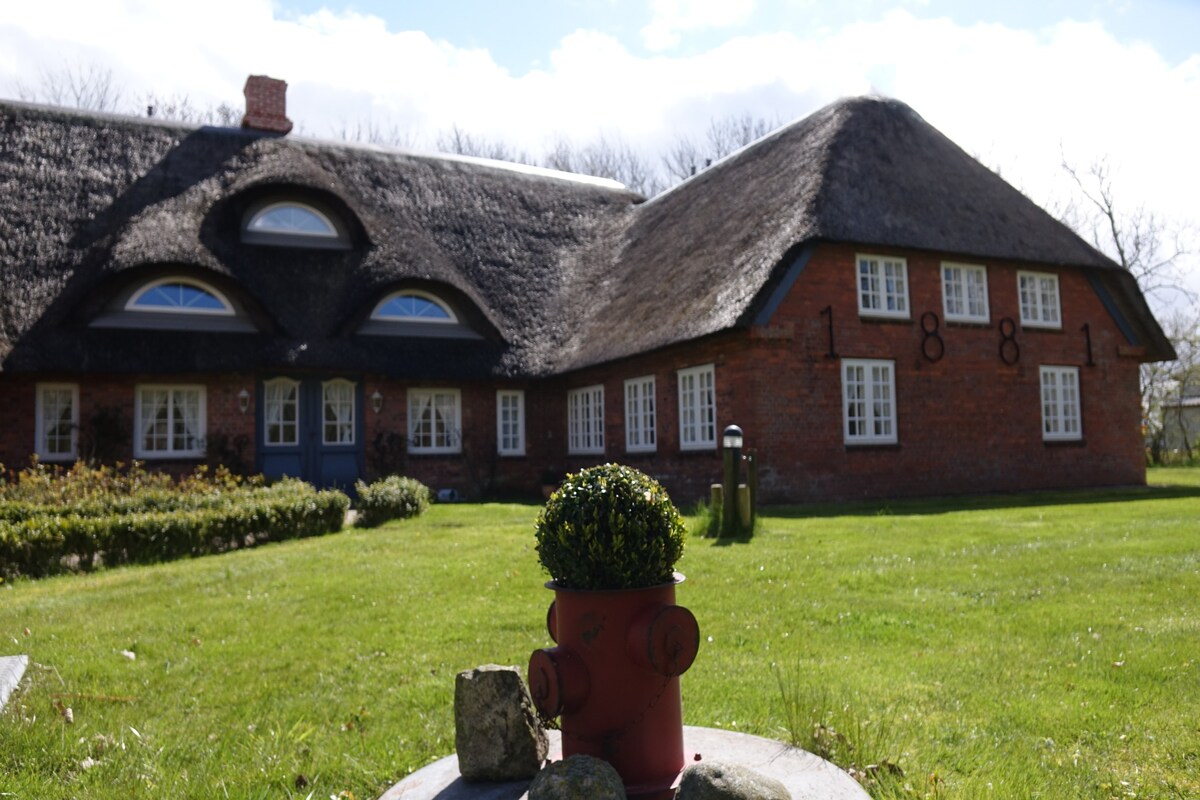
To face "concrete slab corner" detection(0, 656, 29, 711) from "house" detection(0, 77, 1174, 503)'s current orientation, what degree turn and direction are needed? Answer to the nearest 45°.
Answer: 0° — it already faces it

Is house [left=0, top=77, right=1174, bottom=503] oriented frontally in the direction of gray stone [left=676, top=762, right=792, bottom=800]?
yes

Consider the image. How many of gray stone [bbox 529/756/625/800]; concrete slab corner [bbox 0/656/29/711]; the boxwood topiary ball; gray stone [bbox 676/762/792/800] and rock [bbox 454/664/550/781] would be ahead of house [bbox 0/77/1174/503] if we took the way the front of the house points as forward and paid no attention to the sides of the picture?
5

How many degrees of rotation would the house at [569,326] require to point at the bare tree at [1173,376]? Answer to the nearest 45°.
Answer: approximately 135° to its left

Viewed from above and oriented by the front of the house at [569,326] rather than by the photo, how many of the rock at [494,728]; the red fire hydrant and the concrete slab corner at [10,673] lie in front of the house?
3

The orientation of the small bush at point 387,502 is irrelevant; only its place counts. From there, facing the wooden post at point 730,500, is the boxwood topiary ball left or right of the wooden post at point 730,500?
right

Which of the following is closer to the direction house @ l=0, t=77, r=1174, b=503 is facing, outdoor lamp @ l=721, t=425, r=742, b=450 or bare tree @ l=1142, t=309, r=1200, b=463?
the outdoor lamp

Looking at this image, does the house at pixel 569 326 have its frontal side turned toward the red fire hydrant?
yes

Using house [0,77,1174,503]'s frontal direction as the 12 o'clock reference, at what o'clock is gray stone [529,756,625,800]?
The gray stone is roughly at 12 o'clock from the house.

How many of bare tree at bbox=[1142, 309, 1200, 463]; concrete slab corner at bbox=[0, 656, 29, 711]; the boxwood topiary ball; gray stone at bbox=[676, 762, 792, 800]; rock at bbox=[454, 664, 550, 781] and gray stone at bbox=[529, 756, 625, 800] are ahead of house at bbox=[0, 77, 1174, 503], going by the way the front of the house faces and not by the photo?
5

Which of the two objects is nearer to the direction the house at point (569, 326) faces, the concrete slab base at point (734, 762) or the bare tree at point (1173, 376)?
the concrete slab base

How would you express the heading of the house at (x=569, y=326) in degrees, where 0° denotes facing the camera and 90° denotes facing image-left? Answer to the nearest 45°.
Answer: approximately 0°

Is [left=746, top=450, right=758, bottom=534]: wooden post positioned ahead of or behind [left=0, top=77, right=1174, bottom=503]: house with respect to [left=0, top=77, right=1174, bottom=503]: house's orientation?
ahead

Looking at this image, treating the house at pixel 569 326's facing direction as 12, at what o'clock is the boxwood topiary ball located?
The boxwood topiary ball is roughly at 12 o'clock from the house.
